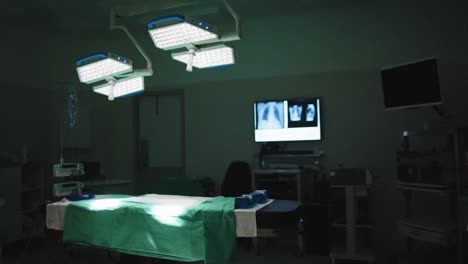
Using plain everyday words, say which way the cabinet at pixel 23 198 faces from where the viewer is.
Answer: facing the viewer and to the right of the viewer

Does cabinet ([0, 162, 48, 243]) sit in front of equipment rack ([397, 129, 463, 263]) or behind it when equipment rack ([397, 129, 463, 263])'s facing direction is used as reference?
in front

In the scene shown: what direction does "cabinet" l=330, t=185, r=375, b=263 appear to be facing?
toward the camera

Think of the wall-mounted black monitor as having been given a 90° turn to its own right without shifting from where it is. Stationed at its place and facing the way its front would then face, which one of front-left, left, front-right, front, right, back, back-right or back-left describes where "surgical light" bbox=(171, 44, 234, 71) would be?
left

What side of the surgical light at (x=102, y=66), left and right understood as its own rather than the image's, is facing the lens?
front

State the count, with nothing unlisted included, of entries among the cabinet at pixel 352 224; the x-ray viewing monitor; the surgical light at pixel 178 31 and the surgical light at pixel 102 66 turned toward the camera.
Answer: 4

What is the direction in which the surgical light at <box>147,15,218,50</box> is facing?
toward the camera

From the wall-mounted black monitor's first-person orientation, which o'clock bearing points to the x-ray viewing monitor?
The x-ray viewing monitor is roughly at 2 o'clock from the wall-mounted black monitor.

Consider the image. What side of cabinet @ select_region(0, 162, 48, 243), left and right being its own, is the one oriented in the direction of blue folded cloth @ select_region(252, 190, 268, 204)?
front

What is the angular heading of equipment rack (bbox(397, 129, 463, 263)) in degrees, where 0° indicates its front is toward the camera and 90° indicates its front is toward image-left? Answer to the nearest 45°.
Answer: approximately 45°

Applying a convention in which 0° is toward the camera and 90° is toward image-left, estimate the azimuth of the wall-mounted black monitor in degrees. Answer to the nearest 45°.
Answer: approximately 45°
